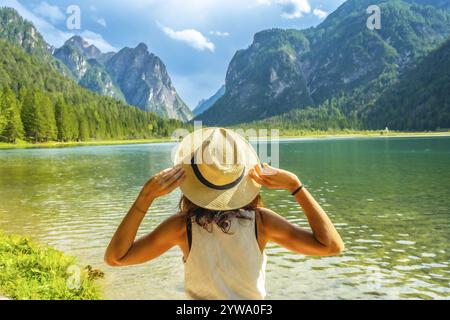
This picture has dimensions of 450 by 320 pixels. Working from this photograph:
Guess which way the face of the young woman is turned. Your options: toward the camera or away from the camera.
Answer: away from the camera

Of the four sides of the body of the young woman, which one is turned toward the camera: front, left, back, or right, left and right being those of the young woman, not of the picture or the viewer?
back
